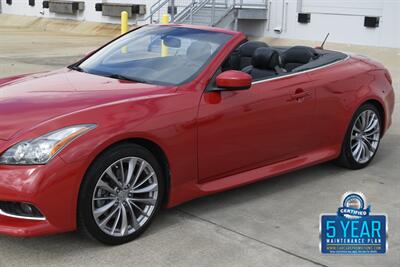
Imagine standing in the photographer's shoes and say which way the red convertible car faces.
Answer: facing the viewer and to the left of the viewer

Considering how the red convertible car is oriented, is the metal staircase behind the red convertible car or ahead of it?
behind
